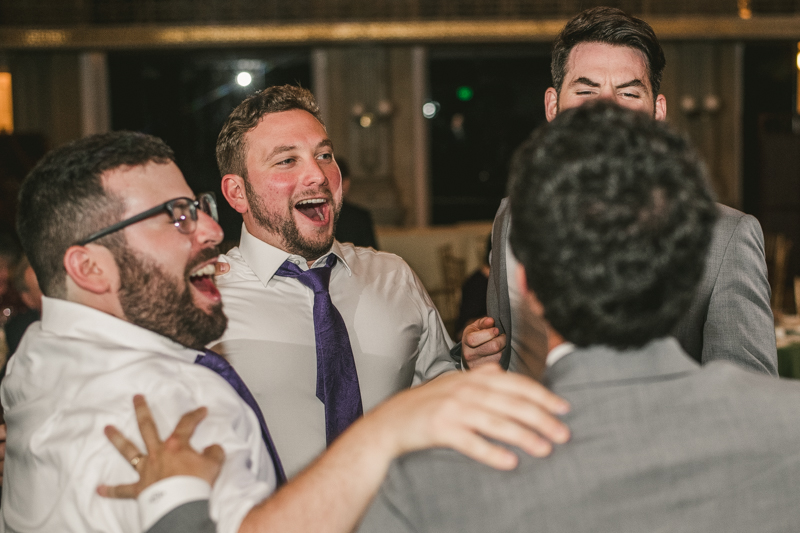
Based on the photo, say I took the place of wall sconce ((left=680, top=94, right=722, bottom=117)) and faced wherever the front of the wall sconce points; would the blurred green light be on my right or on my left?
on my right

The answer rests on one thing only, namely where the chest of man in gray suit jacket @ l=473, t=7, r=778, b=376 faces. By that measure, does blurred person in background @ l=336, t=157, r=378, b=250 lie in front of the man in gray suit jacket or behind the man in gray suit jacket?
behind

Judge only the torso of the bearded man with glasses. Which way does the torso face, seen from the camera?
to the viewer's right

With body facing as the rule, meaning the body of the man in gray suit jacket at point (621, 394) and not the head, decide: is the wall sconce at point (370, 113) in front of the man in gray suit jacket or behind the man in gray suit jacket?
in front

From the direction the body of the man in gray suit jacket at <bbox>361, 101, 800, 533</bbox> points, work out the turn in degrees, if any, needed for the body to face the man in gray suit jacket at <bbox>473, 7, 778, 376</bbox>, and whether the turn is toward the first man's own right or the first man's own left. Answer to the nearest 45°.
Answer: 0° — they already face them

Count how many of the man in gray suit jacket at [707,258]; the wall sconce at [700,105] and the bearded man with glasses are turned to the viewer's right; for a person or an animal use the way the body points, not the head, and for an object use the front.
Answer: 1

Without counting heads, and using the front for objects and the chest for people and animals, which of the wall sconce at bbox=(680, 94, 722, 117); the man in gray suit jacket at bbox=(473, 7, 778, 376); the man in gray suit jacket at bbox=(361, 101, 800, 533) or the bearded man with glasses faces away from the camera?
the man in gray suit jacket at bbox=(361, 101, 800, 533)

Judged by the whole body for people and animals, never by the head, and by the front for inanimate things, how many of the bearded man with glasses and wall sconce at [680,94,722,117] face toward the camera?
1

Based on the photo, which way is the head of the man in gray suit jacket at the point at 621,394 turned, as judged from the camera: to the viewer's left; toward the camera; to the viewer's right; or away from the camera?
away from the camera

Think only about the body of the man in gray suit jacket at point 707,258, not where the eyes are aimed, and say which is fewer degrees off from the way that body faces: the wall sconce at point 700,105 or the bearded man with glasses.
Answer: the bearded man with glasses

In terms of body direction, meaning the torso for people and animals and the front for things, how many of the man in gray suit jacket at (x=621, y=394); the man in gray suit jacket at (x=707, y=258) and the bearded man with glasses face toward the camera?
1

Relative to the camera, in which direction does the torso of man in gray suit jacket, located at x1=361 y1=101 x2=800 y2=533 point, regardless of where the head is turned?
away from the camera
